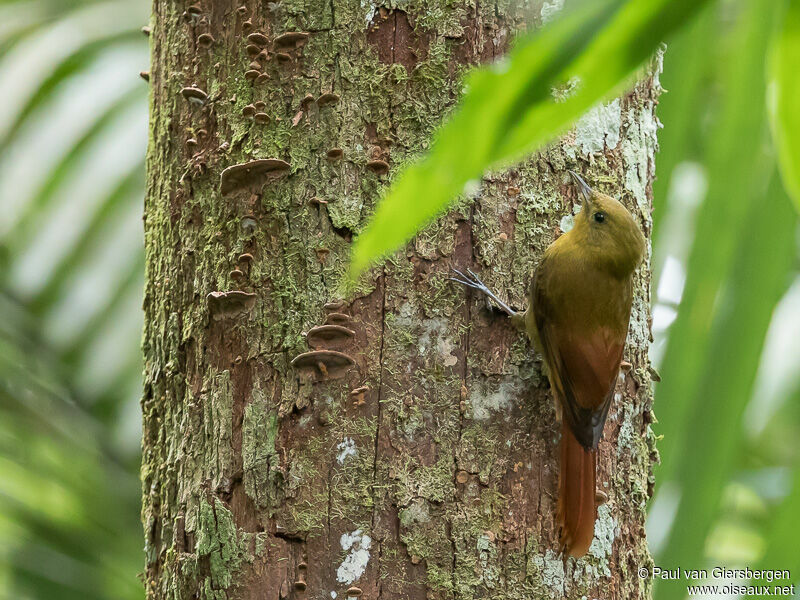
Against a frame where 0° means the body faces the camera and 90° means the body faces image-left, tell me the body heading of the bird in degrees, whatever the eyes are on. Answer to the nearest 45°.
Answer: approximately 135°

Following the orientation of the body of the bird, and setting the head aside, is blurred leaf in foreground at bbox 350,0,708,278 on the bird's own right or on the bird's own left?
on the bird's own left
